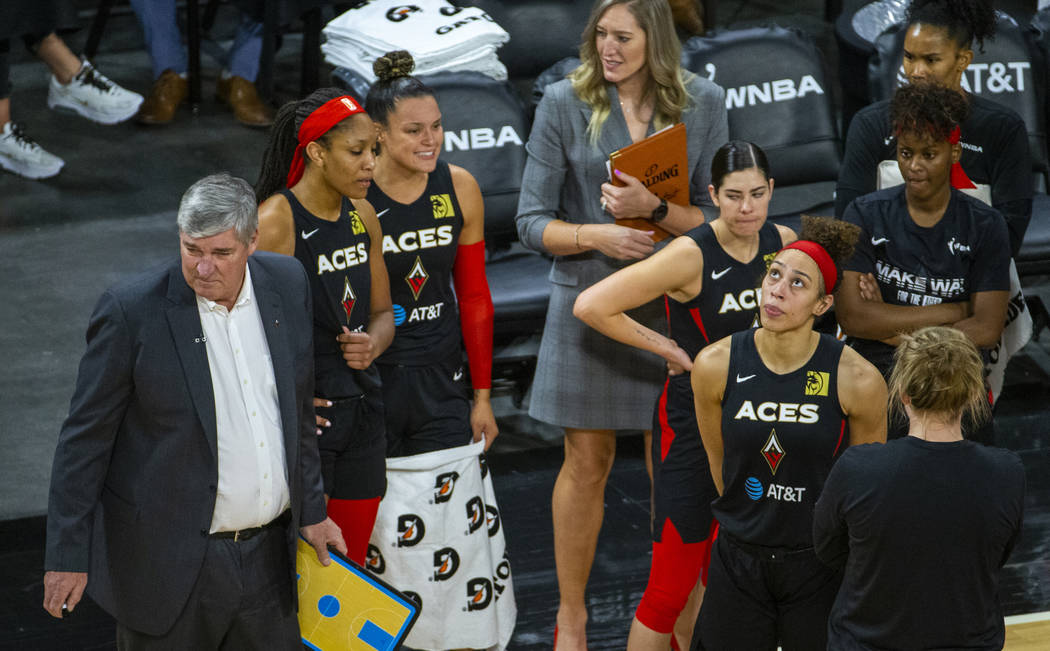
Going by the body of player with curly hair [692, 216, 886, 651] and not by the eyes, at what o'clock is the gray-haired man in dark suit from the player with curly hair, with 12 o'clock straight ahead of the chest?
The gray-haired man in dark suit is roughly at 2 o'clock from the player with curly hair.

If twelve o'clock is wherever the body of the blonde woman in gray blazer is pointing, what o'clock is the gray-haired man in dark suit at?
The gray-haired man in dark suit is roughly at 1 o'clock from the blonde woman in gray blazer.

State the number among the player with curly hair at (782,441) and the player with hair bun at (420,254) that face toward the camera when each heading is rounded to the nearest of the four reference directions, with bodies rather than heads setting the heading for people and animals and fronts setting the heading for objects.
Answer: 2

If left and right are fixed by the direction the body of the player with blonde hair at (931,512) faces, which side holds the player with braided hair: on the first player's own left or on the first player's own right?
on the first player's own left

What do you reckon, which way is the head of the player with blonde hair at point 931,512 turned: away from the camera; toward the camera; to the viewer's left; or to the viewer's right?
away from the camera

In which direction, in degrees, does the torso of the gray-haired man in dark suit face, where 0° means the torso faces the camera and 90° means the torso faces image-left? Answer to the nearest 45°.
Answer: approximately 315°

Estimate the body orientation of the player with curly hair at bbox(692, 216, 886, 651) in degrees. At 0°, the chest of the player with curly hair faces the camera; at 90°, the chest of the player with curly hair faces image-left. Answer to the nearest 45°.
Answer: approximately 0°

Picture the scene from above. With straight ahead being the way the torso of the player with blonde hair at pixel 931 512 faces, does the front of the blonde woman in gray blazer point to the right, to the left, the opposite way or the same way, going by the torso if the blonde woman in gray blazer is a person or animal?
the opposite way

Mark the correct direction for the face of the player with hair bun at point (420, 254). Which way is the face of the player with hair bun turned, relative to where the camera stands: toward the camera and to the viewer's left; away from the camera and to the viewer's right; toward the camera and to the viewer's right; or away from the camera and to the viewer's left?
toward the camera and to the viewer's right

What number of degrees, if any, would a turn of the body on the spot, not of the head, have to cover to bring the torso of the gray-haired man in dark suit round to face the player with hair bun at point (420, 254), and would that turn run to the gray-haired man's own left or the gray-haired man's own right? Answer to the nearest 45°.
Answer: approximately 90° to the gray-haired man's own left

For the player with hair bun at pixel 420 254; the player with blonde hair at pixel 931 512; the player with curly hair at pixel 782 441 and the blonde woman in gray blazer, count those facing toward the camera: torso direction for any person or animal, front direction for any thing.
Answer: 3

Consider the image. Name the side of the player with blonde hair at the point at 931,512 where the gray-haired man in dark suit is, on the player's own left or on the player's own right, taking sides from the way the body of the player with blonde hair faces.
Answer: on the player's own left
